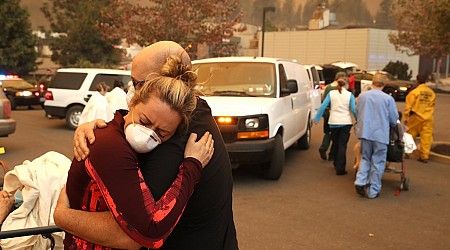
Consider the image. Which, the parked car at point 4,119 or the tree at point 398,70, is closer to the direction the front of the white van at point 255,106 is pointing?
the parked car

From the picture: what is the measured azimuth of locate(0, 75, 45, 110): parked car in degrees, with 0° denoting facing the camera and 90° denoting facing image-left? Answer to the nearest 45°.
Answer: approximately 135°

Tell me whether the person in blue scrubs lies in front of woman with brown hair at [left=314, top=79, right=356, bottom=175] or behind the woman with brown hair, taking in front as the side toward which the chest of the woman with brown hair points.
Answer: behind
